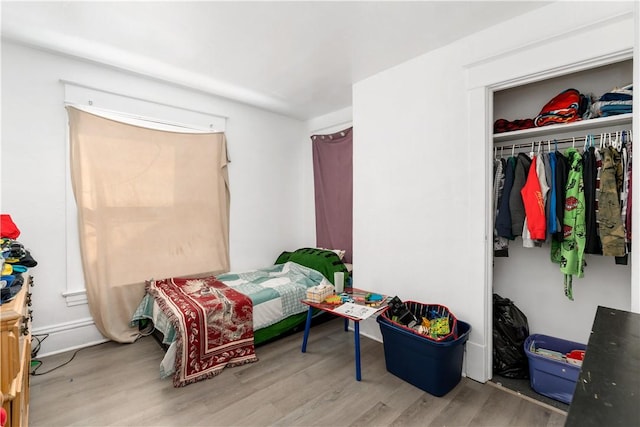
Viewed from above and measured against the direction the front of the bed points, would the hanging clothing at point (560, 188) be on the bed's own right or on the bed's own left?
on the bed's own left

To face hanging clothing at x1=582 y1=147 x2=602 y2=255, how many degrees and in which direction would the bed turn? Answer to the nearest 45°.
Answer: approximately 90° to its left

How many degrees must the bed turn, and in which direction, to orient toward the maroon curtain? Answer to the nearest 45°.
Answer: approximately 180°

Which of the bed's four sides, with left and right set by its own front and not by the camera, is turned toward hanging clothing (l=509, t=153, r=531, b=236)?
left

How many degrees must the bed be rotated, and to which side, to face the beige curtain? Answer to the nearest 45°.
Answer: approximately 90° to its right

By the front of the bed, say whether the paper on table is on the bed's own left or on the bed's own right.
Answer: on the bed's own left

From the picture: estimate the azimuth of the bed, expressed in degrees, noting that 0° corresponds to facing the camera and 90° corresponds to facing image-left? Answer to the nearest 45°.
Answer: approximately 45°

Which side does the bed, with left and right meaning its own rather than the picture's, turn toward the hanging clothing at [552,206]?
left

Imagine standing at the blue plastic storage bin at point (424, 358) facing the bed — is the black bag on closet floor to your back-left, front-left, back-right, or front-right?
back-right

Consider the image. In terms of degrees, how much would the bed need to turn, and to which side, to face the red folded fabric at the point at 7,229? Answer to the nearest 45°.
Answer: approximately 45° to its right

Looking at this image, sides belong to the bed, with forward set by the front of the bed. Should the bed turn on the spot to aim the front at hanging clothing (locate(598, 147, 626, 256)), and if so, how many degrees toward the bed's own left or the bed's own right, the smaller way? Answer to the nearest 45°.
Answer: approximately 90° to the bed's own left
